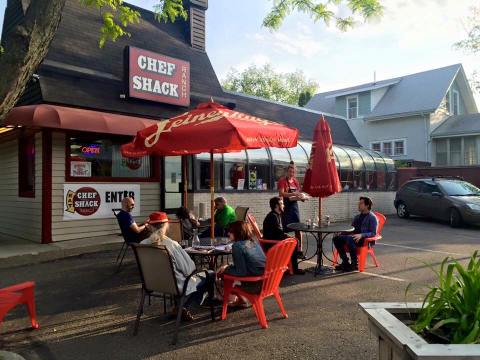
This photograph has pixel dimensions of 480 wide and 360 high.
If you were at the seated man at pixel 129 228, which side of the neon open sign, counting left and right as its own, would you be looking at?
front

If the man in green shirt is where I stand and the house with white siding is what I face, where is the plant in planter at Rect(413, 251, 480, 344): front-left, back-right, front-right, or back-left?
back-right

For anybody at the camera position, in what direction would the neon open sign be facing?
facing the viewer

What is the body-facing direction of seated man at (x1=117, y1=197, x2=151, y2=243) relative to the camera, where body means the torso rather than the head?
to the viewer's right

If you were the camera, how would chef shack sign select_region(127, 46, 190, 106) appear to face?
facing the viewer and to the right of the viewer

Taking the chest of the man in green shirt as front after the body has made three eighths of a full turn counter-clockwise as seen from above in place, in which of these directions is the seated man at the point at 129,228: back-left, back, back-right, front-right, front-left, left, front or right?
back

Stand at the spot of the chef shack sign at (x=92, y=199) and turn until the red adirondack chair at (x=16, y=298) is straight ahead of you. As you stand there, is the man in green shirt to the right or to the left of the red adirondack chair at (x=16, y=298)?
left

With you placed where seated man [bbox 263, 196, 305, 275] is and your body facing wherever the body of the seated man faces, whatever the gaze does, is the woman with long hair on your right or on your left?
on your right

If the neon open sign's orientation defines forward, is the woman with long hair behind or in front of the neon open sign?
in front

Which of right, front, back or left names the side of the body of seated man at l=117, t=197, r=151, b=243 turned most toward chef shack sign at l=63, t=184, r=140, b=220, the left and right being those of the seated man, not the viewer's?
left

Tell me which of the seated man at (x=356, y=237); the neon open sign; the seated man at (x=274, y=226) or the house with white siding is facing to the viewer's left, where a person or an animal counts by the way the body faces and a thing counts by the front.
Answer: the seated man at (x=356, y=237)

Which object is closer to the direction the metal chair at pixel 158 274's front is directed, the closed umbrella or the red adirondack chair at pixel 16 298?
the closed umbrella

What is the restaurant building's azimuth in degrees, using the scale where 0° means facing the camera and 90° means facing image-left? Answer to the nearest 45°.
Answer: approximately 315°

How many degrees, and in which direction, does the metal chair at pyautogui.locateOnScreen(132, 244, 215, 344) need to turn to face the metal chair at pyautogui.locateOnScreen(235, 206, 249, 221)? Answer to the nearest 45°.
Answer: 0° — it already faces it

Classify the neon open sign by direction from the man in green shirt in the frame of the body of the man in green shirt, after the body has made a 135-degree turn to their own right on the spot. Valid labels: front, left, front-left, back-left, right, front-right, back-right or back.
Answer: front-left

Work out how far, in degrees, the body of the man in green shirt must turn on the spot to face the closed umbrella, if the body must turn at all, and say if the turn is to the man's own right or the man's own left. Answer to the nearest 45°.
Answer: approximately 135° to the man's own left
